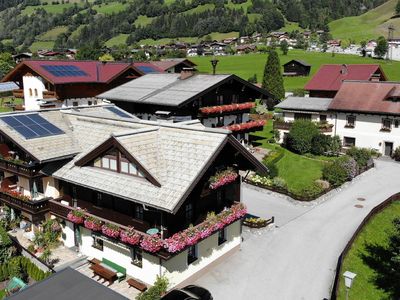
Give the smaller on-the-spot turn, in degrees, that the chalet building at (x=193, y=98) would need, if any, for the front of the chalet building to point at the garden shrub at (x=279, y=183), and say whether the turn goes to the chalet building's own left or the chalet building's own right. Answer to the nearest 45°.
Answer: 0° — it already faces it

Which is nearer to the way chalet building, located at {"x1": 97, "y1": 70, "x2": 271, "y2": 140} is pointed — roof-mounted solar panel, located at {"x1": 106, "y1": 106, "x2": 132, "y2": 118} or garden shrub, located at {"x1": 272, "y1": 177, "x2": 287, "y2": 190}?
the garden shrub

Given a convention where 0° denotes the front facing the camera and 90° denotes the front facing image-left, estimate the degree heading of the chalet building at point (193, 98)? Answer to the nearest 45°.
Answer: approximately 315°

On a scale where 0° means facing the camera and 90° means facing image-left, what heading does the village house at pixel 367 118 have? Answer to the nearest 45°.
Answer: approximately 0°

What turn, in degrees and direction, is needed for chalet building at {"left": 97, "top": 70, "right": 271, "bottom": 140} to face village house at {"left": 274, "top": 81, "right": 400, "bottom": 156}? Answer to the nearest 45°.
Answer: approximately 45° to its left

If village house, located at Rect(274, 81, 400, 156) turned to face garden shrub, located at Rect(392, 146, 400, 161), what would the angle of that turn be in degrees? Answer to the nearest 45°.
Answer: approximately 45° to its left
